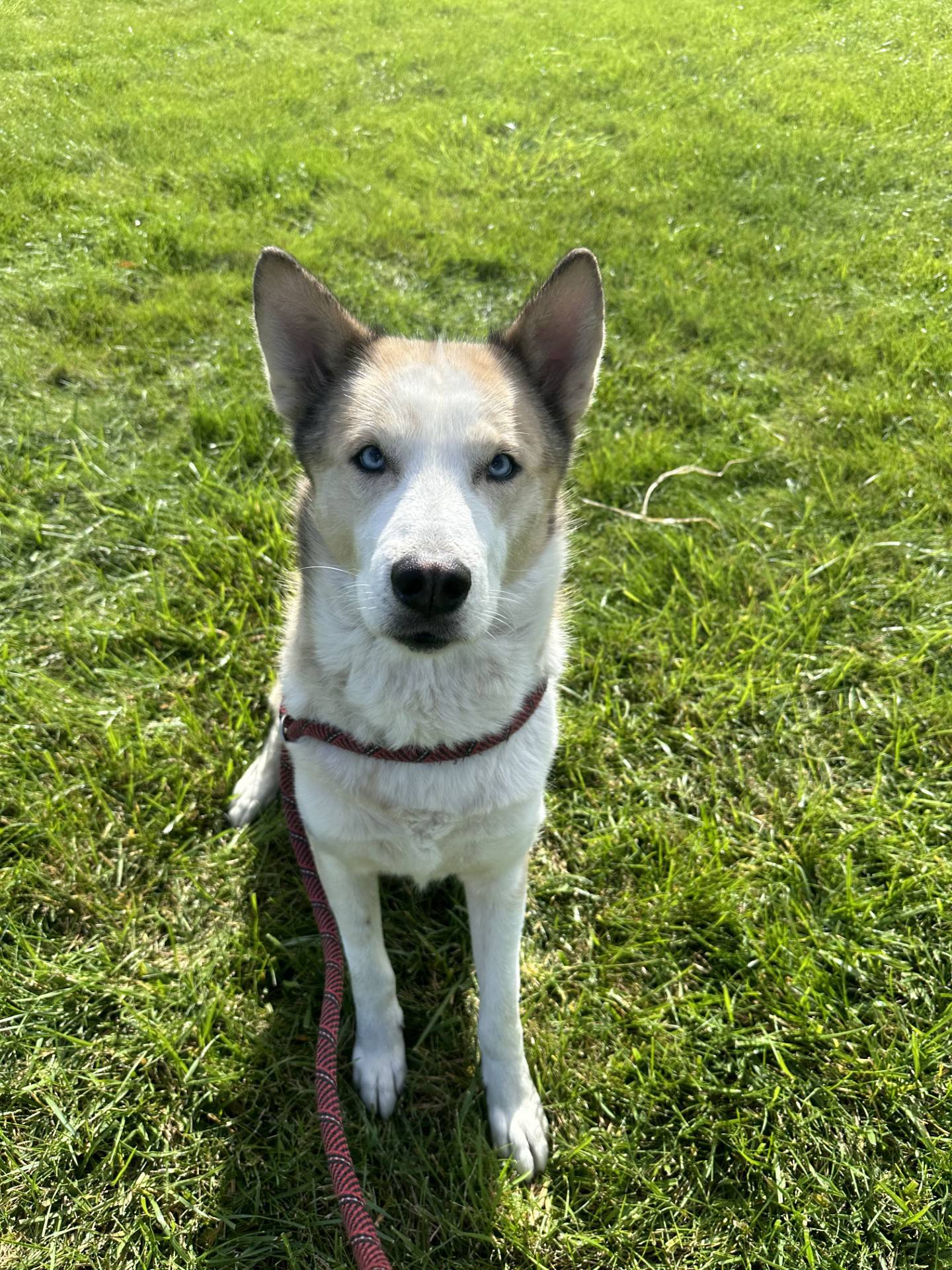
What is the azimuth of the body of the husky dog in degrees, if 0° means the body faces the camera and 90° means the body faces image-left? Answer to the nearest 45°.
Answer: approximately 0°

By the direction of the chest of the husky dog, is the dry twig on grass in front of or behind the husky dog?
behind
